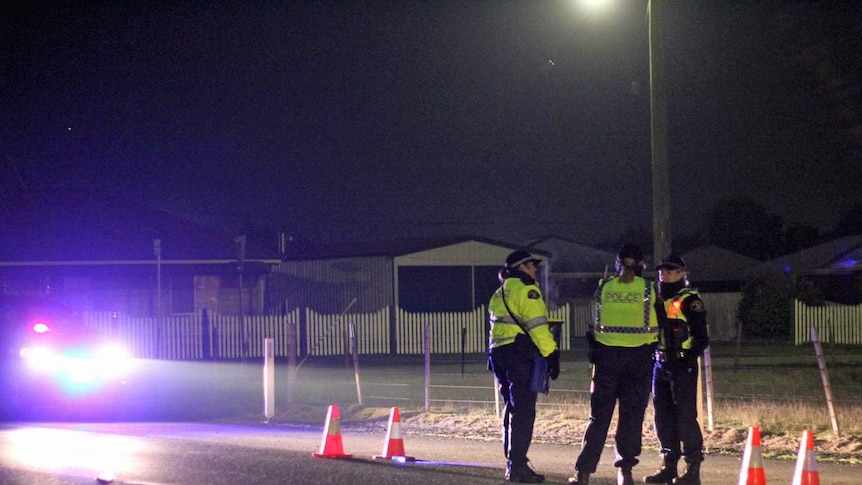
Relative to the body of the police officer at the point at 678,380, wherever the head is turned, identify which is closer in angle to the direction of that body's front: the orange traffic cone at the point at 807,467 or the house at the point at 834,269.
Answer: the orange traffic cone

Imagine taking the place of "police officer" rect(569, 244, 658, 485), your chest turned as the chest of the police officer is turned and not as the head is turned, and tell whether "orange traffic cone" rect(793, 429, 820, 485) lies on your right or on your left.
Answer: on your right

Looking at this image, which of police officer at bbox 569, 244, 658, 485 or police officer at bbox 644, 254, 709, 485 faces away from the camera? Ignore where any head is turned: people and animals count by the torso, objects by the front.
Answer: police officer at bbox 569, 244, 658, 485

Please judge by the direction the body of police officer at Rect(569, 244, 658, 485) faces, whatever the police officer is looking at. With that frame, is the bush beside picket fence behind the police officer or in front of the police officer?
in front

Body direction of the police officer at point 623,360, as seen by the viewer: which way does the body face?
away from the camera

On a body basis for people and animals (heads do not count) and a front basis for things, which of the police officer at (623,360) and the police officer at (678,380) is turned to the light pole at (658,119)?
the police officer at (623,360)

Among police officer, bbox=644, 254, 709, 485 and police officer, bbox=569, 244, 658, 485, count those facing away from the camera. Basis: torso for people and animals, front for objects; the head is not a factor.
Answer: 1

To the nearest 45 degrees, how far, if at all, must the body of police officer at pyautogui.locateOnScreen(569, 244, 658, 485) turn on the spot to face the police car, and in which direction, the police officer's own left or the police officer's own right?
approximately 45° to the police officer's own left

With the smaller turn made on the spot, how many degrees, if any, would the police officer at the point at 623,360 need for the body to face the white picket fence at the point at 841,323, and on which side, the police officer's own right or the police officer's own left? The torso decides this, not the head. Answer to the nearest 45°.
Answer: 0° — they already face it

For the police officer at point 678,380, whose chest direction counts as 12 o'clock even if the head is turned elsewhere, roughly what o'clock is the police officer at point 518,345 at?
the police officer at point 518,345 is roughly at 1 o'clock from the police officer at point 678,380.

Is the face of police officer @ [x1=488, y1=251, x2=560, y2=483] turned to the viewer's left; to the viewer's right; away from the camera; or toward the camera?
to the viewer's right

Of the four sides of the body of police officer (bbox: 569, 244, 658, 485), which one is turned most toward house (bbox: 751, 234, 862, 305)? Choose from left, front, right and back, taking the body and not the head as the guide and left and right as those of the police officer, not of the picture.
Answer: front

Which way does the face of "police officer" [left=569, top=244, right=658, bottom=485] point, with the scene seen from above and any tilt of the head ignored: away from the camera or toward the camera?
away from the camera

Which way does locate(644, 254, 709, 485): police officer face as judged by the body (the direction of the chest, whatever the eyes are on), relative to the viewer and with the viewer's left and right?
facing the viewer and to the left of the viewer
